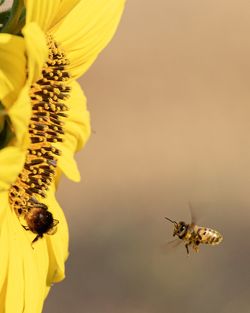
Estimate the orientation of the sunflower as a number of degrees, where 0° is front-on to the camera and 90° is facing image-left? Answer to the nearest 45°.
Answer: approximately 270°

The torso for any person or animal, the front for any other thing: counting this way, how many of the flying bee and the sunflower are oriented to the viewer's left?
1

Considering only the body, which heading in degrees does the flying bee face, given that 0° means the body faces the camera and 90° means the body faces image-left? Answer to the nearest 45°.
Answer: approximately 90°

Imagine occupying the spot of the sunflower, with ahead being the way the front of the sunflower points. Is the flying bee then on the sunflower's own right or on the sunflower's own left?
on the sunflower's own left

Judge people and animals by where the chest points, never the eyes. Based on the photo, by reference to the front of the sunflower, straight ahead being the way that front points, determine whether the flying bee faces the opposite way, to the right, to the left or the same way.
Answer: the opposite way

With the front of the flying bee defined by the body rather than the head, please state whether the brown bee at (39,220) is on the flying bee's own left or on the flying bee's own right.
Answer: on the flying bee's own right
